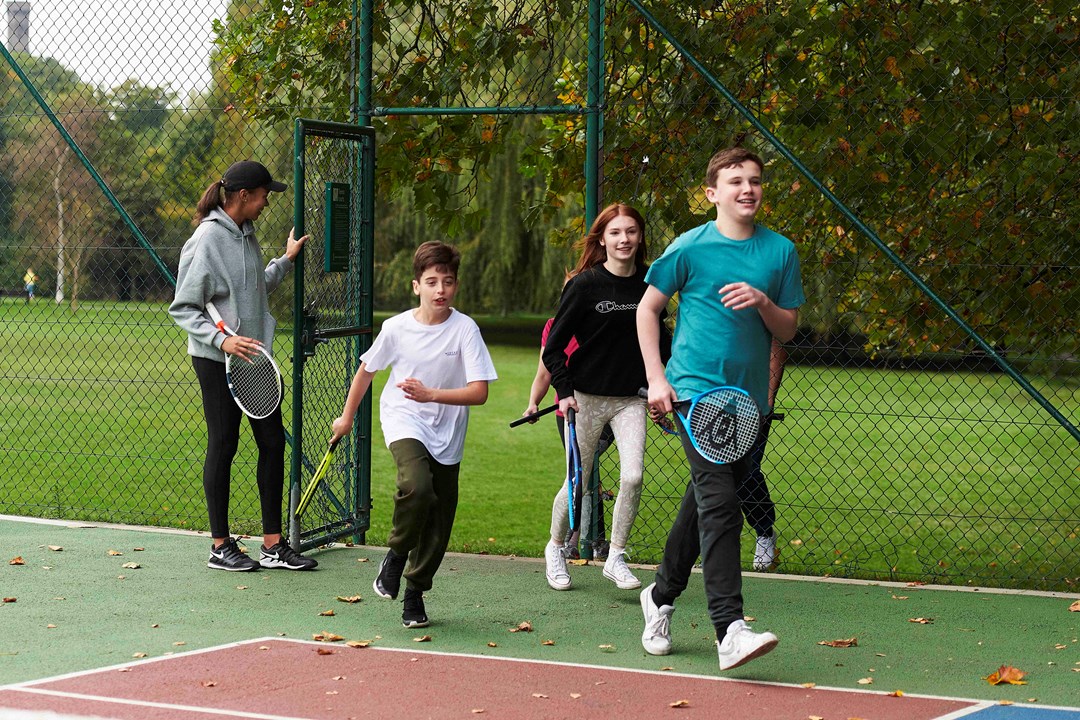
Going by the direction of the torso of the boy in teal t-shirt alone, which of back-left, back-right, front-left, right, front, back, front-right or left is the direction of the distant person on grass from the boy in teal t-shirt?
back

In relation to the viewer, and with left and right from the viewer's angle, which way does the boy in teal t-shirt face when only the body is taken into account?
facing the viewer and to the right of the viewer

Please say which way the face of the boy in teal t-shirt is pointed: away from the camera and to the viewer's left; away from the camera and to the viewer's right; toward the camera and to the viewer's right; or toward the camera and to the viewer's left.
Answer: toward the camera and to the viewer's right

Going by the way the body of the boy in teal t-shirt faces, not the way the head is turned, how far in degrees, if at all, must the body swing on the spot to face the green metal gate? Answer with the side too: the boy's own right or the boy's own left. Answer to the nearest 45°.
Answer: approximately 180°

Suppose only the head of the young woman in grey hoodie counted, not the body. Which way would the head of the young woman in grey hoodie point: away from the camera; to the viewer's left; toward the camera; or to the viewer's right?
to the viewer's right

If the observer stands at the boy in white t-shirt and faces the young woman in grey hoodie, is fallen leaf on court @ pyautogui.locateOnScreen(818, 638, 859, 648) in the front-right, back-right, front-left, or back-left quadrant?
back-right

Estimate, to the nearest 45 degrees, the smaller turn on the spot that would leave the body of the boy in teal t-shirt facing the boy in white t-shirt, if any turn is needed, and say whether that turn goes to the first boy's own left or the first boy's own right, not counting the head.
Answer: approximately 135° to the first boy's own right
